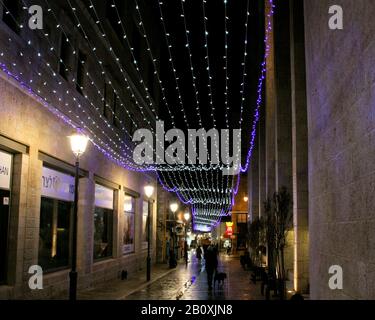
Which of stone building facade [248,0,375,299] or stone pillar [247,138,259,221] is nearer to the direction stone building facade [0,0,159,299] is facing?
the stone building facade

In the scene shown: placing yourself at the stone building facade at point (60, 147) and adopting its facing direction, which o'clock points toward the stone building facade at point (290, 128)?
the stone building facade at point (290, 128) is roughly at 12 o'clock from the stone building facade at point (60, 147).

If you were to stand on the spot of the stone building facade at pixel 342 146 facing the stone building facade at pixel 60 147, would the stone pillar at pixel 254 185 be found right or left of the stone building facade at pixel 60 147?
right

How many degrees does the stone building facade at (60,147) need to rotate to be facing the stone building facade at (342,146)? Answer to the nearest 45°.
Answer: approximately 45° to its right

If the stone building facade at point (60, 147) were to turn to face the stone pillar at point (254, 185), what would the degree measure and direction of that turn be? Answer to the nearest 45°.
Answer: approximately 90° to its left

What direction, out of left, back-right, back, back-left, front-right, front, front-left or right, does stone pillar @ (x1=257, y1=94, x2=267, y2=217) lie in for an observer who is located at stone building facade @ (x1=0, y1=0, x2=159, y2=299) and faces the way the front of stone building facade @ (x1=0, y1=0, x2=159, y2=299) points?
left

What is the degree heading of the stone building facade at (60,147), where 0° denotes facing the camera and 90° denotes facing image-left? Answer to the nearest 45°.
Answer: approximately 315°
